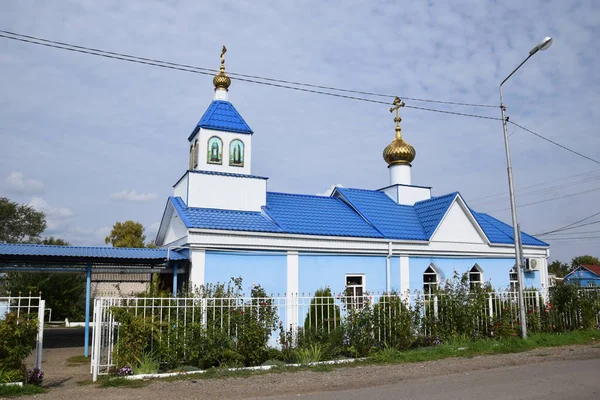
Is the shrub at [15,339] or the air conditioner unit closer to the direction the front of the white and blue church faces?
the shrub

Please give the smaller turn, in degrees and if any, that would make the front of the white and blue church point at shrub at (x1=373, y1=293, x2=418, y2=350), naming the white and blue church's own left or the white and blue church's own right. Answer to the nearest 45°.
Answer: approximately 135° to the white and blue church's own left

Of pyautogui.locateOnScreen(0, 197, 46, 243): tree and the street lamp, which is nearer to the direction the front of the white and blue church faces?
the tree

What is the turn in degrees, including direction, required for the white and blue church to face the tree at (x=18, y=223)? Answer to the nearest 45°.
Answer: approximately 45° to its right

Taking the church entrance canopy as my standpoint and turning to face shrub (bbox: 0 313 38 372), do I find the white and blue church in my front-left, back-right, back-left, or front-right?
back-left

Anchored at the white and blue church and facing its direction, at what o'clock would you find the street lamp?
The street lamp is roughly at 7 o'clock from the white and blue church.

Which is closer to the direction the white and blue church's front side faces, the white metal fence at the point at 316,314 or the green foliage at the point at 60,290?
the green foliage

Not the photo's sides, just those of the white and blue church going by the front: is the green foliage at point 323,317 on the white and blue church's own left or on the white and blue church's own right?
on the white and blue church's own left

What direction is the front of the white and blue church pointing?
to the viewer's left

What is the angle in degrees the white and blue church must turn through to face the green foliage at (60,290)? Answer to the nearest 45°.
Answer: approximately 45° to its right
